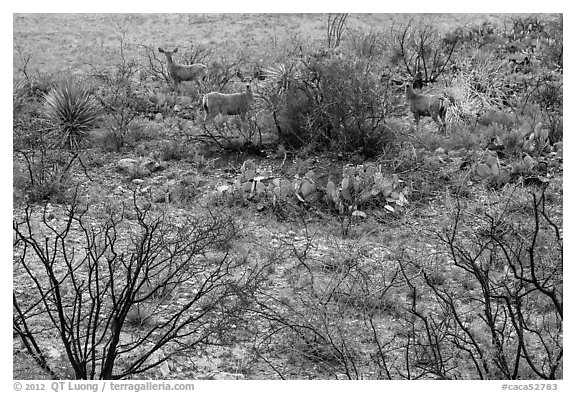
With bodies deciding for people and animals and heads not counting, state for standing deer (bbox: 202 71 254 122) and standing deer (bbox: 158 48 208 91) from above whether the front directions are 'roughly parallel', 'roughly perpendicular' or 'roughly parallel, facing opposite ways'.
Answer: roughly parallel, facing opposite ways

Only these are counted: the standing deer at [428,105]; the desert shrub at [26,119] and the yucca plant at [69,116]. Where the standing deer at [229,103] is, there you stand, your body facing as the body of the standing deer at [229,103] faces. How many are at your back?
2

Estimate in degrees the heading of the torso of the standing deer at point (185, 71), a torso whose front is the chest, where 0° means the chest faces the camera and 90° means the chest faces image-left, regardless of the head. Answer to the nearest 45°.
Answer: approximately 90°

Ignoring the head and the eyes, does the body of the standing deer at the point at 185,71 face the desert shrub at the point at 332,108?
no

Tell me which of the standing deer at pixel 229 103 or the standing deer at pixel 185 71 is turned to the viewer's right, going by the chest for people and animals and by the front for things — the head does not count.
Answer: the standing deer at pixel 229 103

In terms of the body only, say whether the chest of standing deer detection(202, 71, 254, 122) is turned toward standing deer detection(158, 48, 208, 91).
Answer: no

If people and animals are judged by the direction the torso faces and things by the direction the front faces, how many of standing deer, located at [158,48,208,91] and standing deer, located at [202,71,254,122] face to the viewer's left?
1

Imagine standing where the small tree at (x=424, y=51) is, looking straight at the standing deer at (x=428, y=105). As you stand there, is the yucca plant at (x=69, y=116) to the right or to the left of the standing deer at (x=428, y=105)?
right

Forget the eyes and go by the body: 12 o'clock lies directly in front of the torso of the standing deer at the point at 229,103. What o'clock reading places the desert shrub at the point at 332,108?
The desert shrub is roughly at 1 o'clock from the standing deer.

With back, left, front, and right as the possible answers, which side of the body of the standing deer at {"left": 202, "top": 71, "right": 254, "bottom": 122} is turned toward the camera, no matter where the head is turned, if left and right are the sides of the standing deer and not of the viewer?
right

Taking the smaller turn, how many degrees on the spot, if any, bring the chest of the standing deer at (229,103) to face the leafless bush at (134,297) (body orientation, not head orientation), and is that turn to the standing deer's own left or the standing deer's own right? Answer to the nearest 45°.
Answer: approximately 90° to the standing deer's own right

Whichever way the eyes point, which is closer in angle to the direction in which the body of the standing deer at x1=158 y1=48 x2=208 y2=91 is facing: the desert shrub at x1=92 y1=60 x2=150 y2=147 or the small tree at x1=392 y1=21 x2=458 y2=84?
the desert shrub

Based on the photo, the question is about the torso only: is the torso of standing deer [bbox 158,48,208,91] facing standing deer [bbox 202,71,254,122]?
no

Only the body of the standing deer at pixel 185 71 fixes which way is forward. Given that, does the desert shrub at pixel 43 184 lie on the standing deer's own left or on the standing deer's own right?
on the standing deer's own left
